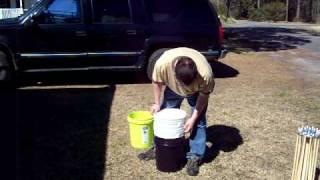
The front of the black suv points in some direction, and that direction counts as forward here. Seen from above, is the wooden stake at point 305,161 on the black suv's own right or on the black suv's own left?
on the black suv's own left

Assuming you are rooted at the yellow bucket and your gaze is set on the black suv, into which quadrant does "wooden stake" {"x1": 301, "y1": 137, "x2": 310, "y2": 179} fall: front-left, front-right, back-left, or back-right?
back-right

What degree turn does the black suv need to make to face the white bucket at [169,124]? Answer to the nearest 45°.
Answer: approximately 90° to its left

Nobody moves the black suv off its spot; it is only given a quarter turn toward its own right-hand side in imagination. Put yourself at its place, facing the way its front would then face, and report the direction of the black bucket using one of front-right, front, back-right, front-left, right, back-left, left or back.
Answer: back

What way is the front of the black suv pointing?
to the viewer's left

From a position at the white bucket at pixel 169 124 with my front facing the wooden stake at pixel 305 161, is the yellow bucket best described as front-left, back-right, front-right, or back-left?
back-left

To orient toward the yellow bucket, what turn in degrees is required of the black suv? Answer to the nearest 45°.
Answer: approximately 90° to its left
